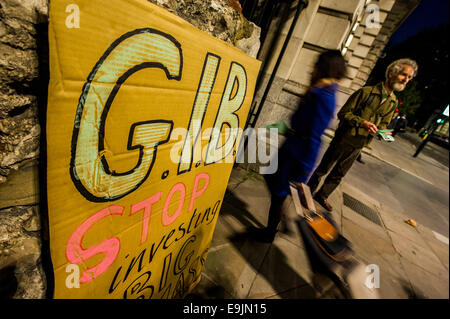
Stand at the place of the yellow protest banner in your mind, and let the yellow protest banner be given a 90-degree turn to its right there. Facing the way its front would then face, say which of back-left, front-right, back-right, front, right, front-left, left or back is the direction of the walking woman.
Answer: back

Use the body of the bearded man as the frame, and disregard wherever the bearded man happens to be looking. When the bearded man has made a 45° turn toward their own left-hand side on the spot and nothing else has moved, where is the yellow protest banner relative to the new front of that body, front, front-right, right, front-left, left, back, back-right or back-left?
right

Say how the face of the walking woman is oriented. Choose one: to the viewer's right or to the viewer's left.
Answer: to the viewer's left

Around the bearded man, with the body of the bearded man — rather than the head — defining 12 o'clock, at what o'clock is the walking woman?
The walking woman is roughly at 2 o'clock from the bearded man.

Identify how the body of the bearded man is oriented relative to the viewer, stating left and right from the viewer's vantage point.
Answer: facing the viewer and to the right of the viewer
